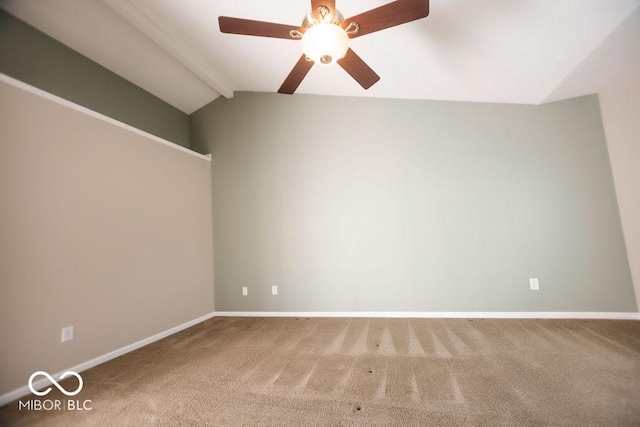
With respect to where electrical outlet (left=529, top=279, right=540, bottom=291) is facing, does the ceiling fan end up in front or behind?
in front

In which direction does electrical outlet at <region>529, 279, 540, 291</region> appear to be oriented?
toward the camera

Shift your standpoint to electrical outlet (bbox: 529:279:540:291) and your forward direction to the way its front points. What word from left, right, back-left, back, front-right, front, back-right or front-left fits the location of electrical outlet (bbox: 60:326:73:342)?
front-right

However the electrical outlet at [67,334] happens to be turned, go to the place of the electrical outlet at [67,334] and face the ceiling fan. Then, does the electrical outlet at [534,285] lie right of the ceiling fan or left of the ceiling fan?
left
